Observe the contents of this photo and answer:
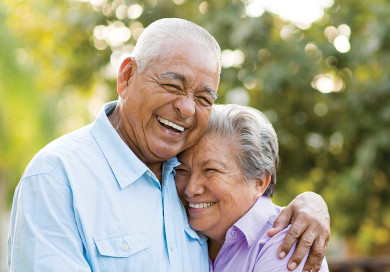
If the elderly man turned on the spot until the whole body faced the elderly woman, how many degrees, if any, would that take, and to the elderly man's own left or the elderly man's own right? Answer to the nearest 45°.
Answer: approximately 90° to the elderly man's own left

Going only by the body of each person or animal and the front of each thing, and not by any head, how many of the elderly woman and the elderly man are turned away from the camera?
0

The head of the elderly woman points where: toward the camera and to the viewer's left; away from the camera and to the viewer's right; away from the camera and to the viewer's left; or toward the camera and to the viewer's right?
toward the camera and to the viewer's left

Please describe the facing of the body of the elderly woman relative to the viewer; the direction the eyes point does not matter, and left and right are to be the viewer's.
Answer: facing the viewer and to the left of the viewer

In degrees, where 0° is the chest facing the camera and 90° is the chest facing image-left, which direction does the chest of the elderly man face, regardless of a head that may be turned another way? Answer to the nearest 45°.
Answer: approximately 315°

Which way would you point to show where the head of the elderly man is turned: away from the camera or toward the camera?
toward the camera
